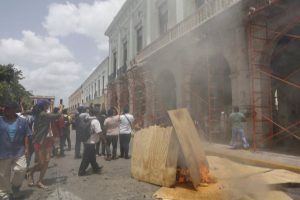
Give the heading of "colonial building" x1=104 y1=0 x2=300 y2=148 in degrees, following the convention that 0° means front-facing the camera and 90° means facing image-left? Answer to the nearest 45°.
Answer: approximately 45°

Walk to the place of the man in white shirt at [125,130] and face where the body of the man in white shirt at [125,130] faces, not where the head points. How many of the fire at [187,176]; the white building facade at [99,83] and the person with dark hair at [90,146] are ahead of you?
1

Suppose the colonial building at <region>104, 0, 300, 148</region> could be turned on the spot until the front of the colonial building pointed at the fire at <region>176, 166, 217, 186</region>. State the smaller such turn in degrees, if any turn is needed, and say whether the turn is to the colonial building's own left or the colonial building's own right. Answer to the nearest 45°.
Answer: approximately 45° to the colonial building's own left

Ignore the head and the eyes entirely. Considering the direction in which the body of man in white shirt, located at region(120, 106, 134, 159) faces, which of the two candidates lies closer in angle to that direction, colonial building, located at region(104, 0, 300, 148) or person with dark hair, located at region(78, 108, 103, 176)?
the colonial building

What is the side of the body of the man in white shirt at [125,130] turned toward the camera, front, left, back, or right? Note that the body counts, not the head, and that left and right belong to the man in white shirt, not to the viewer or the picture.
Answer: back

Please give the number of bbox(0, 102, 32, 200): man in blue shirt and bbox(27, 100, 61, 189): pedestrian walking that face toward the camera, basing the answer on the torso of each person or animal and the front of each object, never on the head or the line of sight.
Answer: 1
